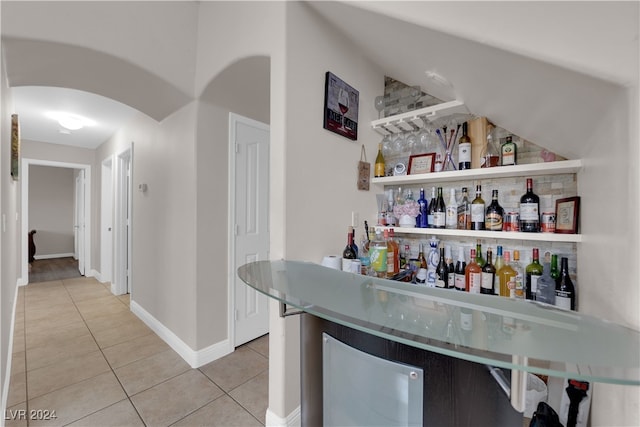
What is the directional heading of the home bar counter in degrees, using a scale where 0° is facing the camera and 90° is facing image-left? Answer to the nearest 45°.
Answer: approximately 45°

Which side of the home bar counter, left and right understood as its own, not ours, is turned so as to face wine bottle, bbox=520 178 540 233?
back

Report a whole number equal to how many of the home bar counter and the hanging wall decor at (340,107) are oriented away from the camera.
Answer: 0

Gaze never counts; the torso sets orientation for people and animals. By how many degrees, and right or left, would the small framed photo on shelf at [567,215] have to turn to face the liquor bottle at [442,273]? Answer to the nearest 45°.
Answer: approximately 45° to its right

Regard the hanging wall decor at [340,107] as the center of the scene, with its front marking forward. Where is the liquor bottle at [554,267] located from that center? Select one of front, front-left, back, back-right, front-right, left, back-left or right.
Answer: front-left

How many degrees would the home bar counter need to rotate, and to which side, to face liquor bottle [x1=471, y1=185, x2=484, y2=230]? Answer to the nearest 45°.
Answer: approximately 135° to its right

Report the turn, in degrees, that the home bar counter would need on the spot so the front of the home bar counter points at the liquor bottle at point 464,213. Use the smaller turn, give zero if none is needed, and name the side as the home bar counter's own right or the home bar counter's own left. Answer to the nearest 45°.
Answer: approximately 135° to the home bar counter's own right

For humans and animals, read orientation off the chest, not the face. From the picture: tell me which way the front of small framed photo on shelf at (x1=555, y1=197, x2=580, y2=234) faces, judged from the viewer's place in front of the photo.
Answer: facing the viewer and to the left of the viewer
